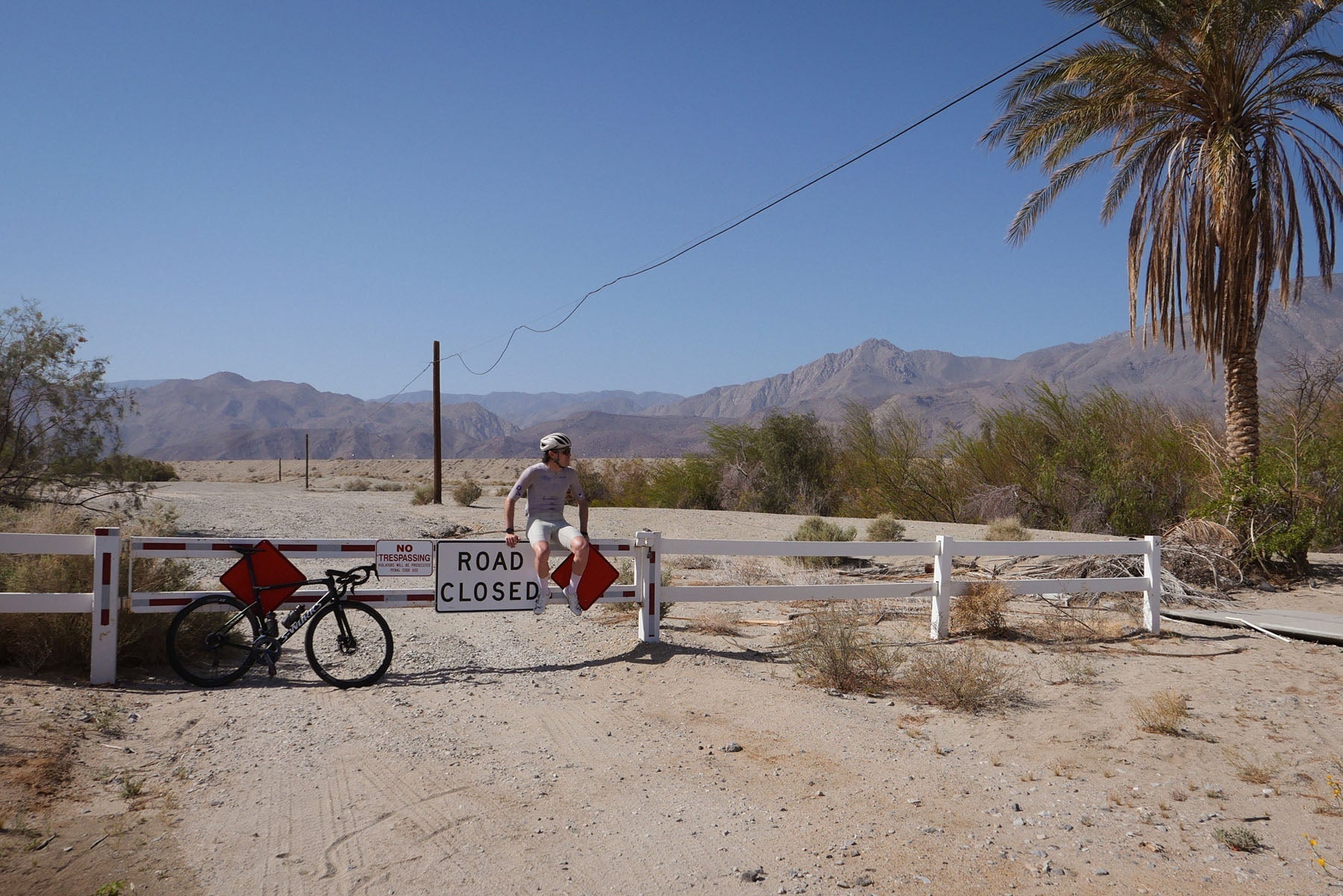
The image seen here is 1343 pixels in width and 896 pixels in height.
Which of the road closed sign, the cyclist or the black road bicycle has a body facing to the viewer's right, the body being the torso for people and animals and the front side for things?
the black road bicycle

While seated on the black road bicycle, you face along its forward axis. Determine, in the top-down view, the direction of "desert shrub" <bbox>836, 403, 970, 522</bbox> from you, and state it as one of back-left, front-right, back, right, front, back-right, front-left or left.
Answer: front-left

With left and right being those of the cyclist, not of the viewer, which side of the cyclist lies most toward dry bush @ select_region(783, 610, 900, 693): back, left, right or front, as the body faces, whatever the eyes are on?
left

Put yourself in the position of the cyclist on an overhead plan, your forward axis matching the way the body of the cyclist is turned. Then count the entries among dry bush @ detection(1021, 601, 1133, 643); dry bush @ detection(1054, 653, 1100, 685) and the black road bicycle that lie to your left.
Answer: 2

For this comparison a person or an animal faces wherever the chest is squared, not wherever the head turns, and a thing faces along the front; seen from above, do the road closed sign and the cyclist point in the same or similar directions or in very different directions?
same or similar directions

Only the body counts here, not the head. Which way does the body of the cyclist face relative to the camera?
toward the camera

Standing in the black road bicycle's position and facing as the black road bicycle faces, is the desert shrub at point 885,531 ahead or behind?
ahead

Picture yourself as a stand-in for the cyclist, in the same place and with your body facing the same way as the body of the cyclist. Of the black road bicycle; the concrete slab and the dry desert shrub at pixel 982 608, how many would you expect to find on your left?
2

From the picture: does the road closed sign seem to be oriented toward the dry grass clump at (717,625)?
no

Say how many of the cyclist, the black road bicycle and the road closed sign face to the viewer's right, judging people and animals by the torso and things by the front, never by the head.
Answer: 1

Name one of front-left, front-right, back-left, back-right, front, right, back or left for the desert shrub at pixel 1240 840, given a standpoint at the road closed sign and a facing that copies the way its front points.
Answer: front-left

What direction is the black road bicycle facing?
to the viewer's right

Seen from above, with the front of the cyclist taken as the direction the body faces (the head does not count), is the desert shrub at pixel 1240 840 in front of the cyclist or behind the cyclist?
in front

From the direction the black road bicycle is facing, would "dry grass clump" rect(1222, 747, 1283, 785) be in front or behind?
in front

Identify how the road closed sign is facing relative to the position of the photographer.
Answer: facing the viewer

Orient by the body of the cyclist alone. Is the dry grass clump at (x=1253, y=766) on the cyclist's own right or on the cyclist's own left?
on the cyclist's own left

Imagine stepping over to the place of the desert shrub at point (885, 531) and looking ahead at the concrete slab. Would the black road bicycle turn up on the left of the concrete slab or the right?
right

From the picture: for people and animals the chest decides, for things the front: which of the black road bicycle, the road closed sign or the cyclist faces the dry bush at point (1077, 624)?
the black road bicycle

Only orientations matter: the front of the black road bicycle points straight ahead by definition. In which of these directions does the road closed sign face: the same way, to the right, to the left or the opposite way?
to the right

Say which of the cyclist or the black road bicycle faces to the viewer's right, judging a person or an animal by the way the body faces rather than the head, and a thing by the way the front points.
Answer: the black road bicycle

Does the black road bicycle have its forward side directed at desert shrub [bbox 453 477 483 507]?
no

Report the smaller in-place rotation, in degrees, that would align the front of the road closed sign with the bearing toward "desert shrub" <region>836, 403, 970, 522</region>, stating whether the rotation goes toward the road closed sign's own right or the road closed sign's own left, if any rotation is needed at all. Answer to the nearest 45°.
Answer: approximately 135° to the road closed sign's own left
